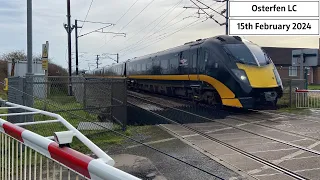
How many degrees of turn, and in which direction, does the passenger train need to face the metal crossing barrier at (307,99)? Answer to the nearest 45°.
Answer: approximately 90° to its left

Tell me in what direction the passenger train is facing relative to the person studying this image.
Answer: facing the viewer and to the right of the viewer

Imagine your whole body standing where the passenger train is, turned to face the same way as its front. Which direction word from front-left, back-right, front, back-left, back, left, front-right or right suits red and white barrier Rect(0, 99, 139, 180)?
front-right

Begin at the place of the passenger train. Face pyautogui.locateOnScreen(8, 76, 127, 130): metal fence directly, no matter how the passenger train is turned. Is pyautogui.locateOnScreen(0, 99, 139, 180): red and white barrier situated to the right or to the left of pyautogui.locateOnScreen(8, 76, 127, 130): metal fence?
left

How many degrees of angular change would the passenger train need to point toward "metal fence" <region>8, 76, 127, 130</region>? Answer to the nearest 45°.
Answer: approximately 90° to its right

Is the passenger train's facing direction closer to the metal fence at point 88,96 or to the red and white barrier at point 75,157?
the red and white barrier

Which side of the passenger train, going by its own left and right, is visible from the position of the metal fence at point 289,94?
front
